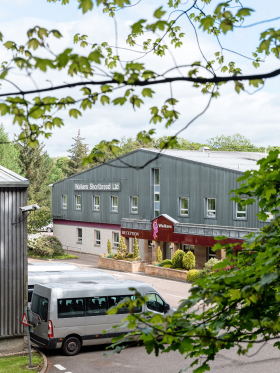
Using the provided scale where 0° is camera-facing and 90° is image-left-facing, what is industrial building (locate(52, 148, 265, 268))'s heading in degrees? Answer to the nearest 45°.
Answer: approximately 45°

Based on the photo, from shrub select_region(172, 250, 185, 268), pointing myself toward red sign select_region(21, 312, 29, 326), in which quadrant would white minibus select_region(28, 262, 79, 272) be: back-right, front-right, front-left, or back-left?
front-right

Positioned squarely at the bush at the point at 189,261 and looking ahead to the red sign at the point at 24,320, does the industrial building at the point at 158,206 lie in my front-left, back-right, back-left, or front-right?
back-right

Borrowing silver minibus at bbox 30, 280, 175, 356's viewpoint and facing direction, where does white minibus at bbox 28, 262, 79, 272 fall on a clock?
white minibus at bbox 28, 262, 79, 272 is roughly at 10 o'clock from silver minibus at bbox 30, 280, 175, 356.

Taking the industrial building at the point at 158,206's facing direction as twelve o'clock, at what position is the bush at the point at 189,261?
The bush is roughly at 10 o'clock from the industrial building.

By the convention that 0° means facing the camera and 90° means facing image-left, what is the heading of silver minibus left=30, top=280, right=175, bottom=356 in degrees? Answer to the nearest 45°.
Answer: approximately 225°

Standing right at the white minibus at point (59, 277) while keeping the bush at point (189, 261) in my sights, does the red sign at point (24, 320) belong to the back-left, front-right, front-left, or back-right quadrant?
back-right

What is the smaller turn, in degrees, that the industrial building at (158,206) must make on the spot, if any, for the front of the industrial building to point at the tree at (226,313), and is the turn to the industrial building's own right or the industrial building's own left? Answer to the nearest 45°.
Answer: approximately 45° to the industrial building's own left
